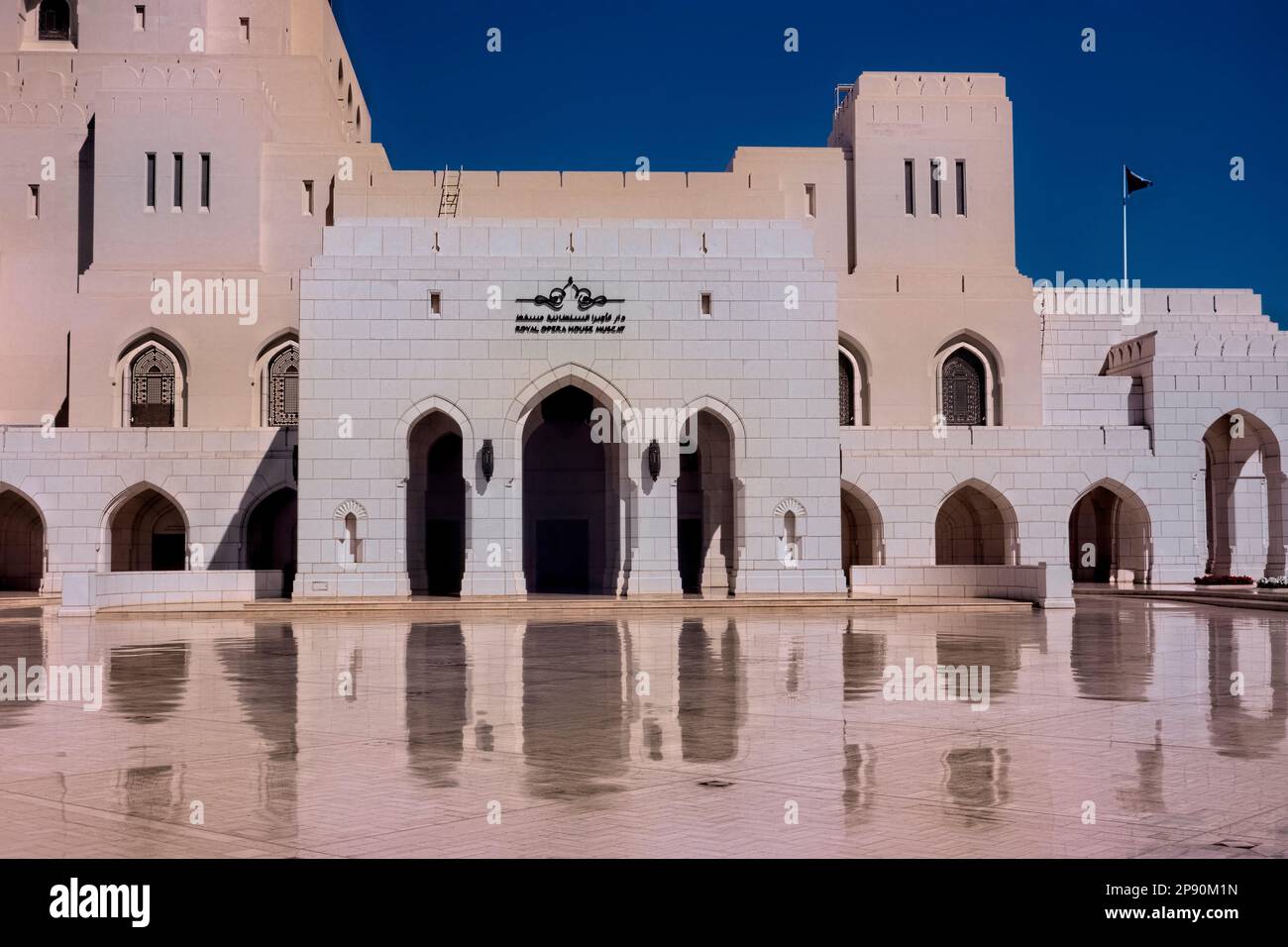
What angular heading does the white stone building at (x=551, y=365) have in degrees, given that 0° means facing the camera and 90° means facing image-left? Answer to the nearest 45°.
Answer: approximately 0°
